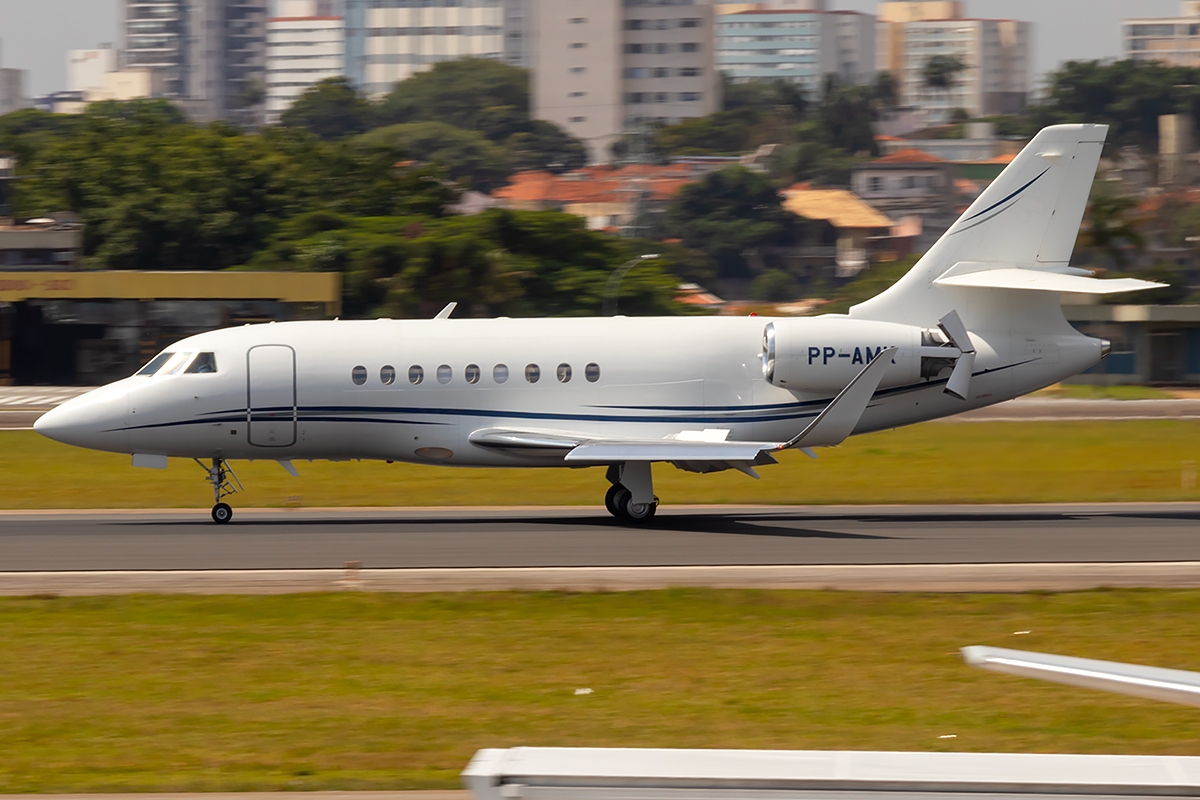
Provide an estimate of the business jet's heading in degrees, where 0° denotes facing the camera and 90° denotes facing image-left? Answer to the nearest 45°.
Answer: approximately 90°
